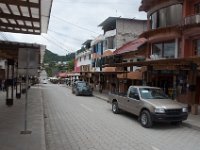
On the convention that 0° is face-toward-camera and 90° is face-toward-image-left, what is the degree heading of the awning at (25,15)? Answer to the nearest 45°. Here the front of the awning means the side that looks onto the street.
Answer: approximately 270°

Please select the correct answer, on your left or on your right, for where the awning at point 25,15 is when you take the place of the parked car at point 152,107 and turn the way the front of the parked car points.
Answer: on your right

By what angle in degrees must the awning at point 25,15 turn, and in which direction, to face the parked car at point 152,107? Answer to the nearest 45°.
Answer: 0° — it already faces it
